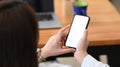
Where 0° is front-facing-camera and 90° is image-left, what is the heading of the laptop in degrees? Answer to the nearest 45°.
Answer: approximately 0°
